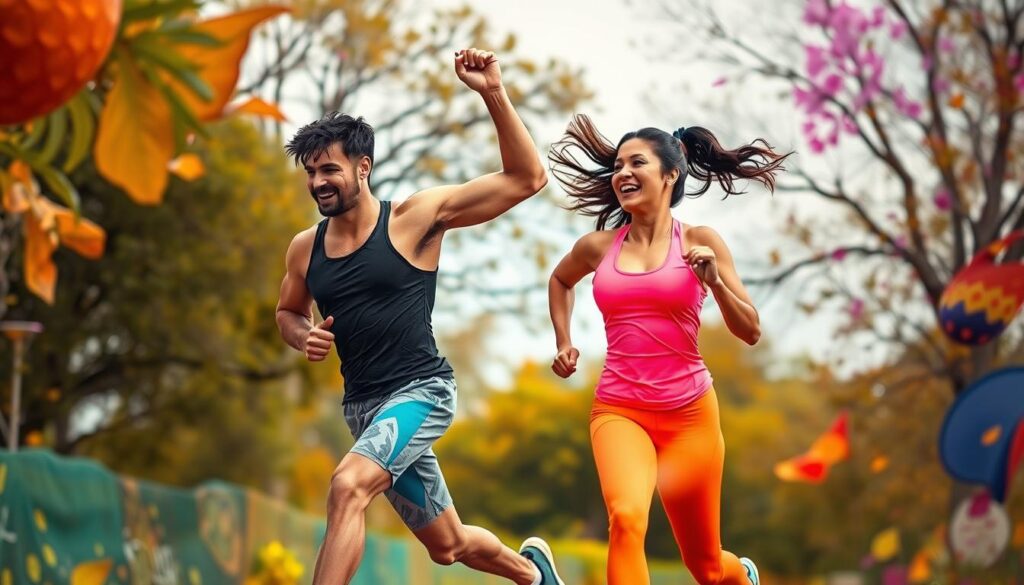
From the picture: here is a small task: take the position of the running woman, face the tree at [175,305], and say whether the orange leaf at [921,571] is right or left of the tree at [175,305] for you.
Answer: right

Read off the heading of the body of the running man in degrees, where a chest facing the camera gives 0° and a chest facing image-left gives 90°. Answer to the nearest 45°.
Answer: approximately 45°

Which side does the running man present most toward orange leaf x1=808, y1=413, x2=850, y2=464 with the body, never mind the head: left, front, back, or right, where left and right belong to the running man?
back

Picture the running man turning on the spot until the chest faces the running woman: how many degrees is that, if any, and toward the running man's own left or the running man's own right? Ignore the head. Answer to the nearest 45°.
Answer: approximately 135° to the running man's own left

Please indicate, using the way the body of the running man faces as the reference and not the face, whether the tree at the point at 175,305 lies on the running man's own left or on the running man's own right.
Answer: on the running man's own right
